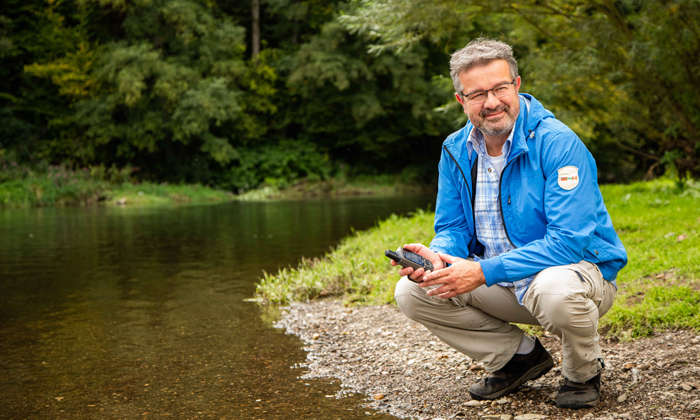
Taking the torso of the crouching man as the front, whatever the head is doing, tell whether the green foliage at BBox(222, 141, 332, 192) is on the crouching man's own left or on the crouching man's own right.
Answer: on the crouching man's own right

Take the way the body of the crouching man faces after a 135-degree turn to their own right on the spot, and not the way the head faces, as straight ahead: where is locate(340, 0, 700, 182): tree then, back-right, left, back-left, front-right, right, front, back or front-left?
front

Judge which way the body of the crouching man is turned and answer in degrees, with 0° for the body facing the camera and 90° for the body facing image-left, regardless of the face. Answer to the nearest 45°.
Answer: approximately 45°
